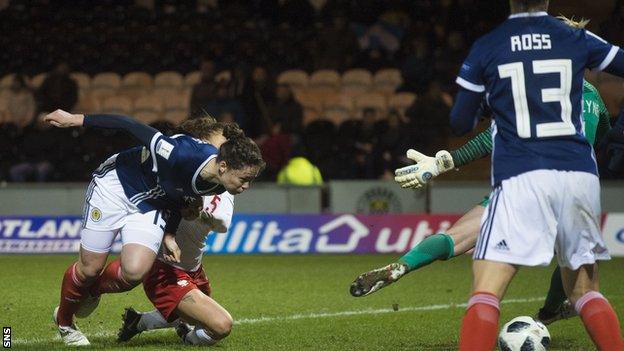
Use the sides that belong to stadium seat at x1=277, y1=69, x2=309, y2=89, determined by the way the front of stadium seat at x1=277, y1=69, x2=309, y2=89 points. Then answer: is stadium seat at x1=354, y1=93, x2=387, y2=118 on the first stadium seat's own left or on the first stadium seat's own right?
on the first stadium seat's own left

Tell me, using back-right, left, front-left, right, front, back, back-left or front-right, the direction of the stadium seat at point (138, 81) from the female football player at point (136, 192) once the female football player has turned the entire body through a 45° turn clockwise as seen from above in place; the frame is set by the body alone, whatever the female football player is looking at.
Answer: back

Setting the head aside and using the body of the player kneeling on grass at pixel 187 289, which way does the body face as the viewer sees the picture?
to the viewer's right

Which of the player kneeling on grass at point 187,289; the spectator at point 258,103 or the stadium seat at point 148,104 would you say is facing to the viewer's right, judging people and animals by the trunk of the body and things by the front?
the player kneeling on grass

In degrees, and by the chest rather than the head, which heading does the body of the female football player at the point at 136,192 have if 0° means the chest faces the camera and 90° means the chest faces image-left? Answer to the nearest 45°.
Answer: approximately 315°

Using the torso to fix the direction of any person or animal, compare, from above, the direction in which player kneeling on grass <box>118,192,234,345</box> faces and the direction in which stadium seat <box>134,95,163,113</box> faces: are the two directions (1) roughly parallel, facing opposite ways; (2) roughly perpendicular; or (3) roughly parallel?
roughly perpendicular

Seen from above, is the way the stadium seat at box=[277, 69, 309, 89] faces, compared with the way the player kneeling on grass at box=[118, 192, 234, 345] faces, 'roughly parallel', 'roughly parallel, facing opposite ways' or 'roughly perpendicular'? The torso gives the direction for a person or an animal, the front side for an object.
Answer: roughly perpendicular

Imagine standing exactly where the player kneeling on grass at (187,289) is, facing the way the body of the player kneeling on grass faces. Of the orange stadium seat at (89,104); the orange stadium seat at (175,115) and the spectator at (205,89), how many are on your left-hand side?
3

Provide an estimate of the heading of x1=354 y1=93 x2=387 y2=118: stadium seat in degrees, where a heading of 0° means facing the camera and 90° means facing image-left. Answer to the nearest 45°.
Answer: approximately 0°
